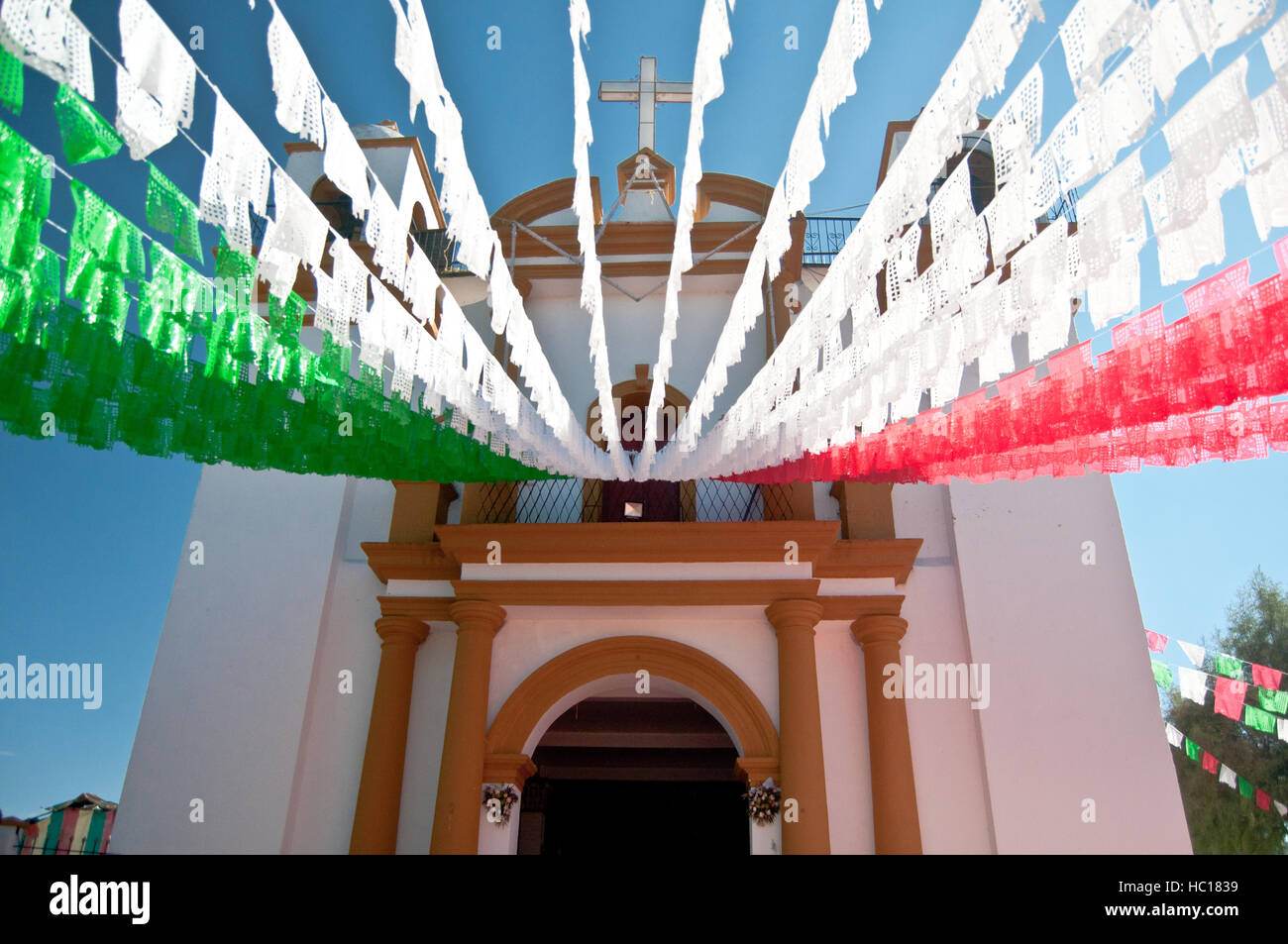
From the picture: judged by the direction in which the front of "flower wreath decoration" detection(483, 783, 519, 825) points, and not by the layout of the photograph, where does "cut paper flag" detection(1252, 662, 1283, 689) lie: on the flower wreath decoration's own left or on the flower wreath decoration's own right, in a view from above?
on the flower wreath decoration's own left

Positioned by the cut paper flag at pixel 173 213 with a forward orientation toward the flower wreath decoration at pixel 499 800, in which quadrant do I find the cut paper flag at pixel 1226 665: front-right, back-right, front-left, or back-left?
front-right

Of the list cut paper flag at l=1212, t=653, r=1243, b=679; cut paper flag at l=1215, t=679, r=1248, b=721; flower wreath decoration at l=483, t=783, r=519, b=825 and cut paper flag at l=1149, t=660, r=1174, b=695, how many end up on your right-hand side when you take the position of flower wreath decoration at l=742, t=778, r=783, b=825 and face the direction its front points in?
1

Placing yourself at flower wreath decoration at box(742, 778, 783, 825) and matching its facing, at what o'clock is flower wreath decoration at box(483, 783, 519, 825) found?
flower wreath decoration at box(483, 783, 519, 825) is roughly at 3 o'clock from flower wreath decoration at box(742, 778, 783, 825).

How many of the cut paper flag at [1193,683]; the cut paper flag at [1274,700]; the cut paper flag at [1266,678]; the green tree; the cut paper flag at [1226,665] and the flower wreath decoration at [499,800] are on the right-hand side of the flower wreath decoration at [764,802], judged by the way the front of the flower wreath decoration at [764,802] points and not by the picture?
1

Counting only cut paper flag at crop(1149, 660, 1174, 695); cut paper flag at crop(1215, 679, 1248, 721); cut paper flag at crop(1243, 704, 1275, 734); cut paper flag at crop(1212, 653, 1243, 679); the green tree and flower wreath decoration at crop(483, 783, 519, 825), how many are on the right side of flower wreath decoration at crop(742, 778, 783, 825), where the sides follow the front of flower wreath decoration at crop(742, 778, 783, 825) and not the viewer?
1

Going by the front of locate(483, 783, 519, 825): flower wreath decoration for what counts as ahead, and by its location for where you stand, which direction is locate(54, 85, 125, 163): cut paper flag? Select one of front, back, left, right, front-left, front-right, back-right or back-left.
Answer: front

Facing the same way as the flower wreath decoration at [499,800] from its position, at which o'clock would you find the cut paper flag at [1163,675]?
The cut paper flag is roughly at 9 o'clock from the flower wreath decoration.

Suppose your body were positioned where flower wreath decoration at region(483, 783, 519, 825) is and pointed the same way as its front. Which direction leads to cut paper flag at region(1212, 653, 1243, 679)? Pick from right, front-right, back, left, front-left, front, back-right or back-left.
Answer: left

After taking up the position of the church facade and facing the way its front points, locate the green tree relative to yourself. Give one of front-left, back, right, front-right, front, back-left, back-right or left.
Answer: back-left

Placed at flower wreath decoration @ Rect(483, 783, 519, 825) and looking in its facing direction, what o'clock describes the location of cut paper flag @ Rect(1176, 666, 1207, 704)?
The cut paper flag is roughly at 9 o'clock from the flower wreath decoration.

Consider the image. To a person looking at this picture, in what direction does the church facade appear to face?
facing the viewer

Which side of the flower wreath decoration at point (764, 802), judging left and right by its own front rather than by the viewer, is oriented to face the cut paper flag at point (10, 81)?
front

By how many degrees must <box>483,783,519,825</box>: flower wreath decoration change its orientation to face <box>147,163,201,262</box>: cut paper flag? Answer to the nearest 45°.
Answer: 0° — it already faces it

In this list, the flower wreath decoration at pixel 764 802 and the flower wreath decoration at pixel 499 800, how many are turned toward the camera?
2
